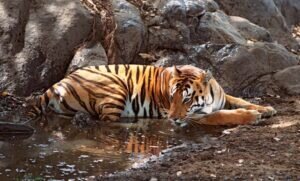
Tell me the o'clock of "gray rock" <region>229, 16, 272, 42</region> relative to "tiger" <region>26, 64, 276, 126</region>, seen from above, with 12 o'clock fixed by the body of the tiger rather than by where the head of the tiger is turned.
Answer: The gray rock is roughly at 10 o'clock from the tiger.

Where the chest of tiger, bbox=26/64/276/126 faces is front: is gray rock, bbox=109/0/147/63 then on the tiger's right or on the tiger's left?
on the tiger's left

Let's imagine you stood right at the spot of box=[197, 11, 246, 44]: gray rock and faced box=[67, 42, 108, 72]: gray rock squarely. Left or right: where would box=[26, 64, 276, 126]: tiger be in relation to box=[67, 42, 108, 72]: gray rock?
left

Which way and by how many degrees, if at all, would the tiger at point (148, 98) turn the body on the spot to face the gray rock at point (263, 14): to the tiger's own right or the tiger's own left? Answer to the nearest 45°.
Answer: approximately 45° to the tiger's own left

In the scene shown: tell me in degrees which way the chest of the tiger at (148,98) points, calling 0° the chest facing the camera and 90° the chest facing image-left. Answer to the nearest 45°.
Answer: approximately 270°

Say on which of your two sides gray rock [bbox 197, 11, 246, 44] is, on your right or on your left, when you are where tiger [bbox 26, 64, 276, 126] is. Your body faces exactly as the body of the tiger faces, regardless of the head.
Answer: on your left

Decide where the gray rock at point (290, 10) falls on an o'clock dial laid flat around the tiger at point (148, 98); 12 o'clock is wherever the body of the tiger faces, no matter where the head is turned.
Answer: The gray rock is roughly at 10 o'clock from the tiger.

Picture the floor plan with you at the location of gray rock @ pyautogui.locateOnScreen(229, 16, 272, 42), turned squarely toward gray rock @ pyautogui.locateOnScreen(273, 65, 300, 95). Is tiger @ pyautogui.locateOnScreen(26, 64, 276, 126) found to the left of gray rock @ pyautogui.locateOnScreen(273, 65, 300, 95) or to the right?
right

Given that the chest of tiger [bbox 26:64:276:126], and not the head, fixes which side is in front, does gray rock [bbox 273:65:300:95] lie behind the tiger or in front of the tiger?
in front
